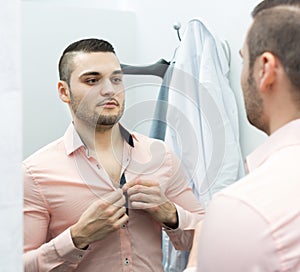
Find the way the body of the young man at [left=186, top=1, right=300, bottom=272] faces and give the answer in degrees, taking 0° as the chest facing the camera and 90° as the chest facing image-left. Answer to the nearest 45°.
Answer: approximately 135°

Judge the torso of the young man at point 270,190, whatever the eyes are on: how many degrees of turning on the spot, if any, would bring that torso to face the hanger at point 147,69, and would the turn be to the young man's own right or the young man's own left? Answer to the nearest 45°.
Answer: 0° — they already face it

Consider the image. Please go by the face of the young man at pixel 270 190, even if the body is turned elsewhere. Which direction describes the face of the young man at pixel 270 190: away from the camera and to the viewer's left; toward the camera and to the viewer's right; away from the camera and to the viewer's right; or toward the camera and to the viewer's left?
away from the camera and to the viewer's left
